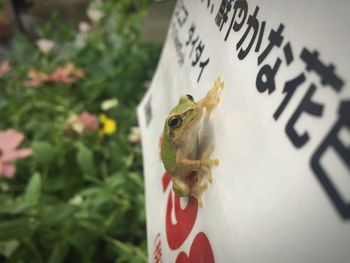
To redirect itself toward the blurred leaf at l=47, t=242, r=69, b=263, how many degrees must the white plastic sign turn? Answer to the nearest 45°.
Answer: approximately 90° to its right

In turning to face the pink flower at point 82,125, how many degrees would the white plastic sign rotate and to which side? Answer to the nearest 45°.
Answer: approximately 90° to its right

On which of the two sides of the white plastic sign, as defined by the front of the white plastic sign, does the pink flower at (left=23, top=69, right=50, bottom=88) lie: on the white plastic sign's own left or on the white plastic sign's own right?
on the white plastic sign's own right

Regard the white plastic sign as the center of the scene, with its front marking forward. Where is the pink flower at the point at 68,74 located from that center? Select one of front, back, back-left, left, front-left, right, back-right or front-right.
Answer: right

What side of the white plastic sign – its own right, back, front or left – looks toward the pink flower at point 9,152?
right

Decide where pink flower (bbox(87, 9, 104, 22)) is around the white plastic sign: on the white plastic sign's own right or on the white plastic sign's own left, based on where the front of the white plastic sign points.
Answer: on the white plastic sign's own right

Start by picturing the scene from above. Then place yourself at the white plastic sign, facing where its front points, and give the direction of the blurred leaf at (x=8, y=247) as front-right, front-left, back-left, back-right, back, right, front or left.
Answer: right

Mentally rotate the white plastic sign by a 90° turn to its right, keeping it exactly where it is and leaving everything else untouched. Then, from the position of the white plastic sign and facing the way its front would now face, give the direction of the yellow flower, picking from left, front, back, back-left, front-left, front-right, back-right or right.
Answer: front
